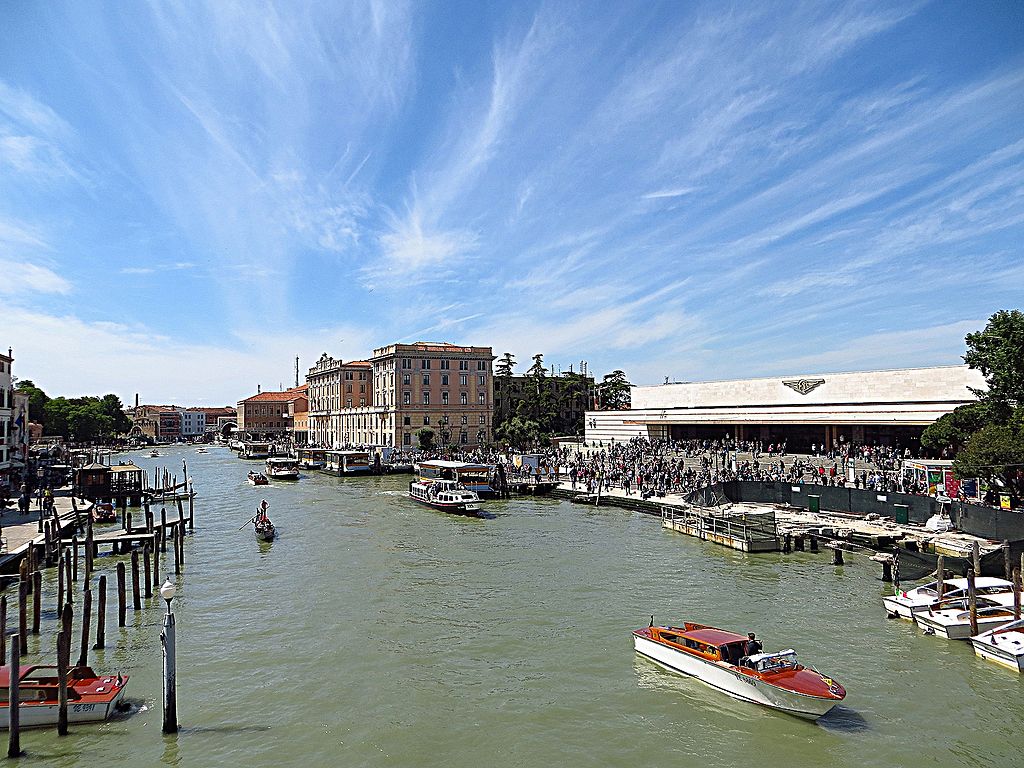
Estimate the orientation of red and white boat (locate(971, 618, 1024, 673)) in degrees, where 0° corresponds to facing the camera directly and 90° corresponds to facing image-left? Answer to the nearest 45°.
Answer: approximately 90°

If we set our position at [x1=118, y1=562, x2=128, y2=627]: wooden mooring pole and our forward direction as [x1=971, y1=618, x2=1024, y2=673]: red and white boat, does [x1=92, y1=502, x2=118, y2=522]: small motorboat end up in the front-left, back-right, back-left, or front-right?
back-left

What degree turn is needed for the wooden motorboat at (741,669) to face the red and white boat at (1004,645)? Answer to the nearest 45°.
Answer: approximately 90° to its left

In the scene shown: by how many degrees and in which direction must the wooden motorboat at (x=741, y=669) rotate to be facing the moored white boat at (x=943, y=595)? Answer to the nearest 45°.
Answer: approximately 90° to its left

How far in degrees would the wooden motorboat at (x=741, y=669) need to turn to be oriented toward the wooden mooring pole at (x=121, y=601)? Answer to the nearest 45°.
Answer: approximately 135° to its right

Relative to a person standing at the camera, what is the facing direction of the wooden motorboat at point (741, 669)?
facing the viewer and to the right of the viewer

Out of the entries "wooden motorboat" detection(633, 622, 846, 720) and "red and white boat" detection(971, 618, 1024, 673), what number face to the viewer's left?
1

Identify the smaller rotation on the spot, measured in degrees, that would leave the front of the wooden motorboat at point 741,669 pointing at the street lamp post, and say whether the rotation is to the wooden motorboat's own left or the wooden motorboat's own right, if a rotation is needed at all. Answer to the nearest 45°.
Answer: approximately 90° to the wooden motorboat's own right
